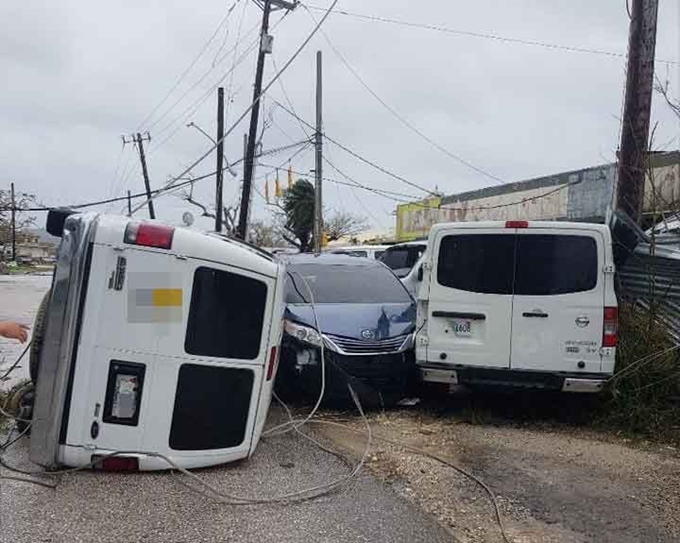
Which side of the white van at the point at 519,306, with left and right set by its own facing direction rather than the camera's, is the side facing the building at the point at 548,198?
front

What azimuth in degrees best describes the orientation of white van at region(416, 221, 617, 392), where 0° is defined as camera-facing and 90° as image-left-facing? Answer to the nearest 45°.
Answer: approximately 180°

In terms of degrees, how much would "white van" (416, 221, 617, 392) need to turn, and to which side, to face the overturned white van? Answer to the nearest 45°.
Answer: approximately 135° to its left

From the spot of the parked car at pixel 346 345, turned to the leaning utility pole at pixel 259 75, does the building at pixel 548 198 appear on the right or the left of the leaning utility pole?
right

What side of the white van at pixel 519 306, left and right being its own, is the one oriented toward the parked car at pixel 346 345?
left

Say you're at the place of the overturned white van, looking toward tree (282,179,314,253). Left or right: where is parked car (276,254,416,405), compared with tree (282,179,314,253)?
right

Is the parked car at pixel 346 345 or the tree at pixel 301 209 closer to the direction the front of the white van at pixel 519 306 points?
the tree

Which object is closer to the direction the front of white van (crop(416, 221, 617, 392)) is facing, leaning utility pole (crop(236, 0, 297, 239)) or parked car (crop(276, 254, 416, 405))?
the leaning utility pole
